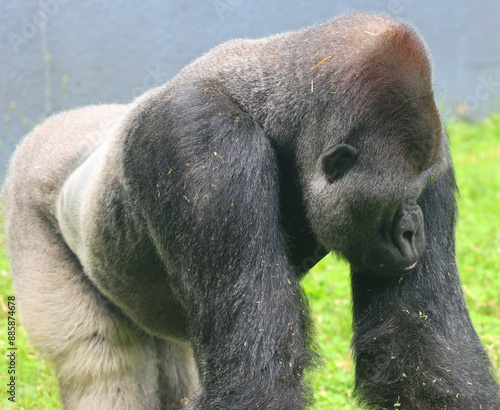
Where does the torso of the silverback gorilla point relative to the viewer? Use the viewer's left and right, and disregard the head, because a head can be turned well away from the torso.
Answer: facing the viewer and to the right of the viewer
